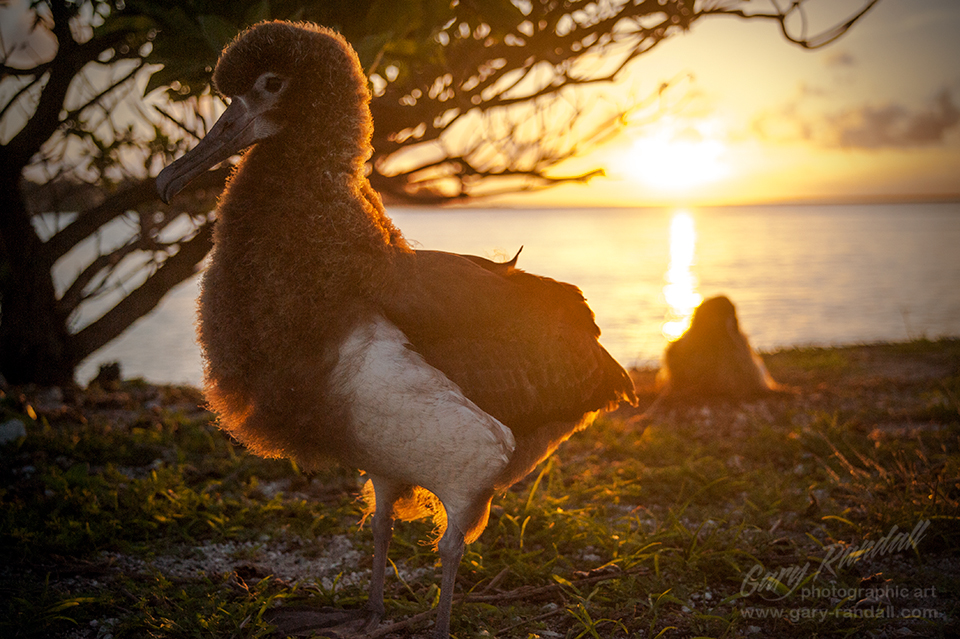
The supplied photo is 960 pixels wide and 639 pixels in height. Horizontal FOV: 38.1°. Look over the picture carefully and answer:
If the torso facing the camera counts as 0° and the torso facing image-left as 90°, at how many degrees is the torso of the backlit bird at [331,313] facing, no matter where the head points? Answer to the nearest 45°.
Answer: approximately 45°
